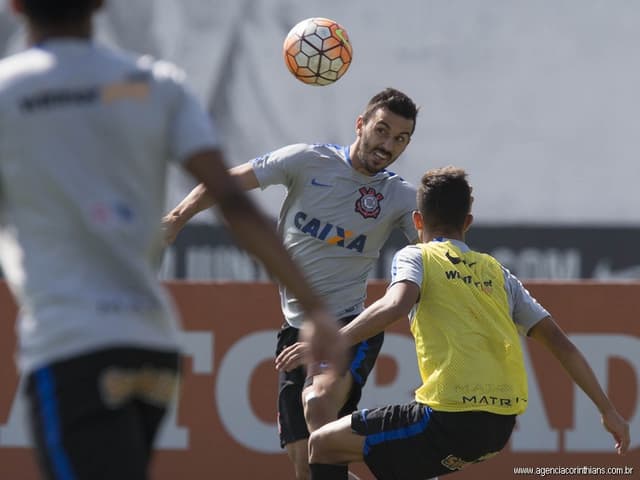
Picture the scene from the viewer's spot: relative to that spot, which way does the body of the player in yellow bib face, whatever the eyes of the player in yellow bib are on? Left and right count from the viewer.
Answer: facing away from the viewer and to the left of the viewer

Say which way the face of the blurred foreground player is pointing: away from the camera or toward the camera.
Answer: away from the camera

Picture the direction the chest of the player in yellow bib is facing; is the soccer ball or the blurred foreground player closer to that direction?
the soccer ball

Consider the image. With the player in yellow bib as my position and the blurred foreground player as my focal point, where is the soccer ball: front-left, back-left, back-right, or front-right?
back-right
